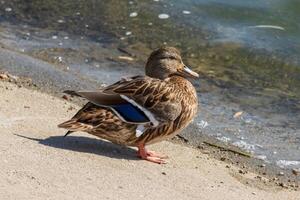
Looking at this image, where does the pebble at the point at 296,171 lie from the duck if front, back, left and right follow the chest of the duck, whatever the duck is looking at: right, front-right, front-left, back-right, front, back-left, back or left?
front

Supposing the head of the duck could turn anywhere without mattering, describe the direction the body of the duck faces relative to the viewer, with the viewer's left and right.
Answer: facing to the right of the viewer

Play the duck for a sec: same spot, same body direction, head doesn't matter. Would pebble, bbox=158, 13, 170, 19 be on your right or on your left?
on your left
